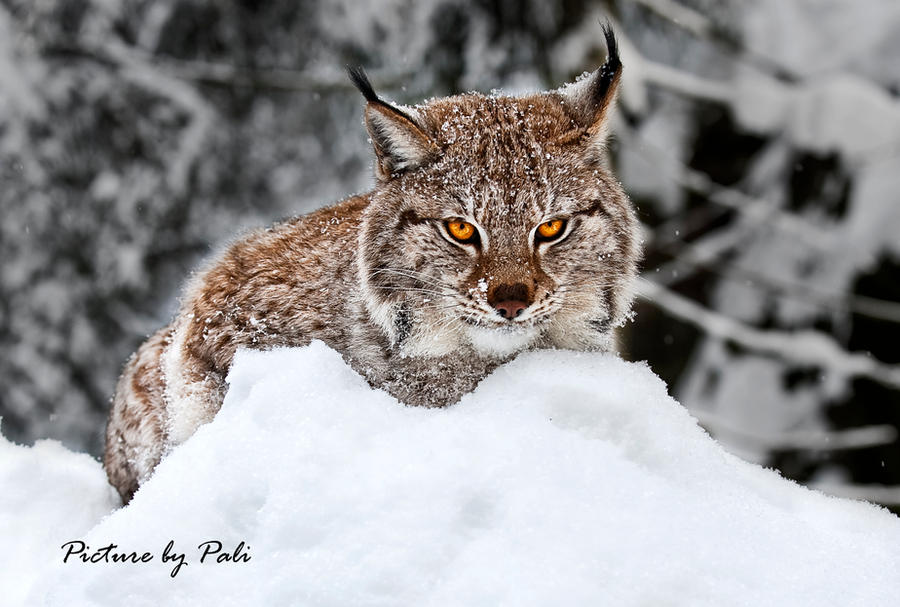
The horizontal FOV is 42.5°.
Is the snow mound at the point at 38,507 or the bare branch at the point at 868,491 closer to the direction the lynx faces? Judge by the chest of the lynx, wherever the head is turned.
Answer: the bare branch

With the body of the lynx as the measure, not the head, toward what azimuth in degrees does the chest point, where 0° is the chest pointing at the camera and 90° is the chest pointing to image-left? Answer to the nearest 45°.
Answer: approximately 315°

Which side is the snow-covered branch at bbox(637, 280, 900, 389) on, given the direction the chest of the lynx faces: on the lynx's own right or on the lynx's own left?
on the lynx's own left

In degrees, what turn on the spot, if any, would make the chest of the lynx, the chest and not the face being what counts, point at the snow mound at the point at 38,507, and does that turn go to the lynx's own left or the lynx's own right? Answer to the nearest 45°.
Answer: approximately 135° to the lynx's own right

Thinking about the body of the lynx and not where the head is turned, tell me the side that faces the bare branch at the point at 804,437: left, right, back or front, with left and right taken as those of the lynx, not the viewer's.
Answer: left
